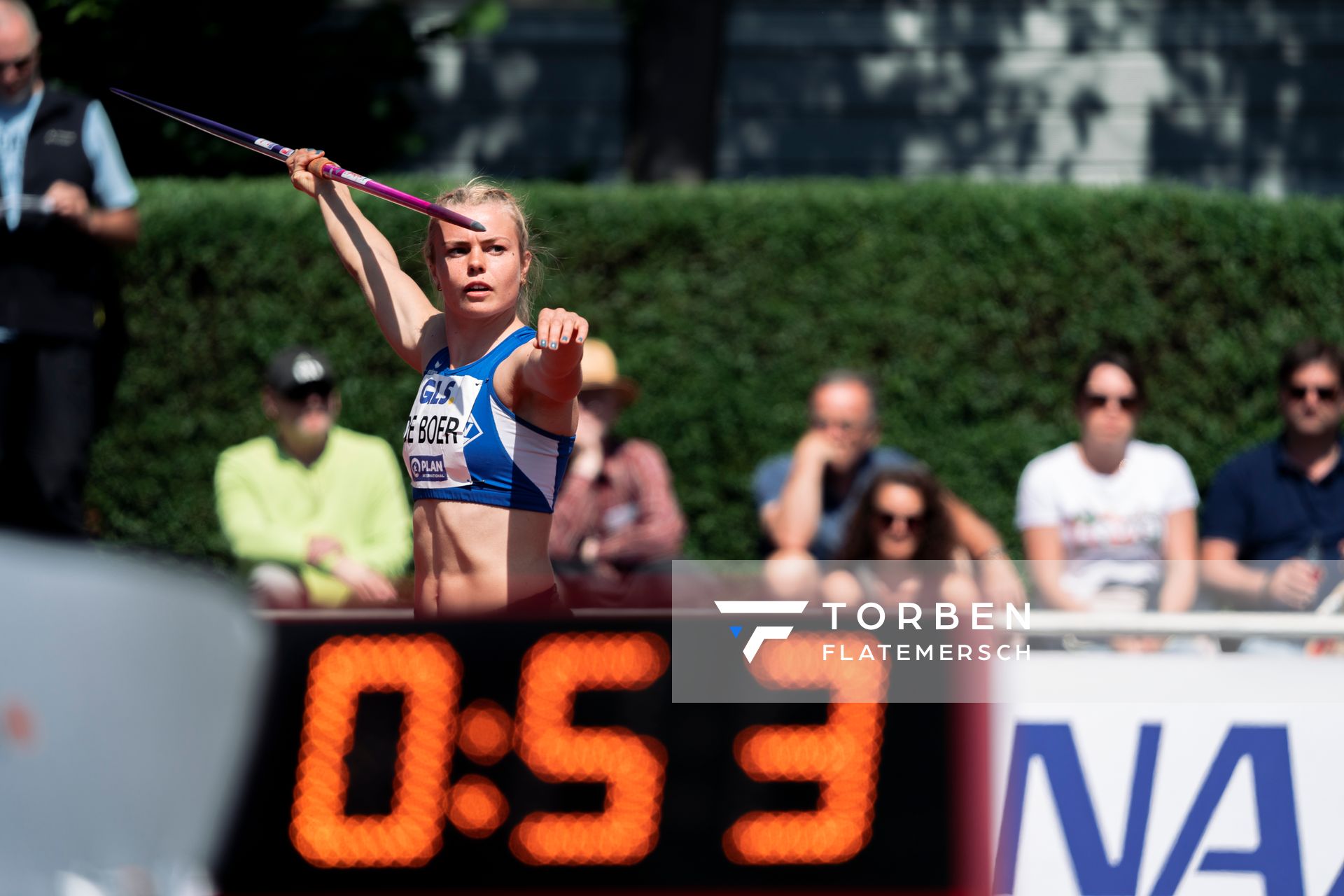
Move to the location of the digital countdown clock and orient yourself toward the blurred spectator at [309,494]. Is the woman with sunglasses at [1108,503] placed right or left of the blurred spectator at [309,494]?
right

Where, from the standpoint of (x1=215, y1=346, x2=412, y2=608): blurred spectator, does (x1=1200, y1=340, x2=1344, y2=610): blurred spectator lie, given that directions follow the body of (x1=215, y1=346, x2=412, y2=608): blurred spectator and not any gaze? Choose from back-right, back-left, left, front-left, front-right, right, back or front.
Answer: left

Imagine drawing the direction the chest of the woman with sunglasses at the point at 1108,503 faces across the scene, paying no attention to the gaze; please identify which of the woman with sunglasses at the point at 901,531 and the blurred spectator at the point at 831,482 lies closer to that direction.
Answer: the woman with sunglasses

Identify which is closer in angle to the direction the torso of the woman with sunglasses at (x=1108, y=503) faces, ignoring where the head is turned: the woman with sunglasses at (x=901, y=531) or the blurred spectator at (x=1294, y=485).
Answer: the woman with sunglasses

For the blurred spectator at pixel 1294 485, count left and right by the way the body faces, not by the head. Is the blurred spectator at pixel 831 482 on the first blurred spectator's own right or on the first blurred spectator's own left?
on the first blurred spectator's own right
